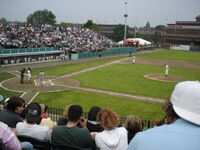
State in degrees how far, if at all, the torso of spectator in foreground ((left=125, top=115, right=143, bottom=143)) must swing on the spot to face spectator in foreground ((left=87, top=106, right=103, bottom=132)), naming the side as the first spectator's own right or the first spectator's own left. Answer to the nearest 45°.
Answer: approximately 45° to the first spectator's own left

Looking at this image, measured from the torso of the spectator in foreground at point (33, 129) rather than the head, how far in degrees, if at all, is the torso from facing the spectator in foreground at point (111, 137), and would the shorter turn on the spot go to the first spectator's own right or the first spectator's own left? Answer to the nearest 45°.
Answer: approximately 135° to the first spectator's own right

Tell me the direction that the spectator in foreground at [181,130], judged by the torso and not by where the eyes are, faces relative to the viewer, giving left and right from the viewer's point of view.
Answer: facing away from the viewer and to the left of the viewer

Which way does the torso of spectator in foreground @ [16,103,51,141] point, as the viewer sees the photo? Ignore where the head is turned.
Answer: away from the camera

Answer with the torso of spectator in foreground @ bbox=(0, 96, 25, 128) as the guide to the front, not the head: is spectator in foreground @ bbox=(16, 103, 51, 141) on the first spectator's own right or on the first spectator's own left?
on the first spectator's own right

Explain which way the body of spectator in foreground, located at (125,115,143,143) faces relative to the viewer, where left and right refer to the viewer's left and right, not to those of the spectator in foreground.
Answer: facing away from the viewer

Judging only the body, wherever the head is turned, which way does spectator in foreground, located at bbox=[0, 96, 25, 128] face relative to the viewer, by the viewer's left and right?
facing away from the viewer and to the right of the viewer

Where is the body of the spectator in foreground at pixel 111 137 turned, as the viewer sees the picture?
away from the camera

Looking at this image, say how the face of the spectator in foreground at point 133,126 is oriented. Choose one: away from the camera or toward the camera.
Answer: away from the camera

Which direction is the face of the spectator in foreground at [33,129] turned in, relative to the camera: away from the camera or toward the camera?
away from the camera
